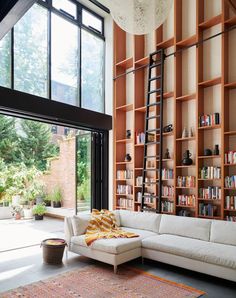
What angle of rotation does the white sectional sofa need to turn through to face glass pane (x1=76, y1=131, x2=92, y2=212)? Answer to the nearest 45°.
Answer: approximately 90° to its right

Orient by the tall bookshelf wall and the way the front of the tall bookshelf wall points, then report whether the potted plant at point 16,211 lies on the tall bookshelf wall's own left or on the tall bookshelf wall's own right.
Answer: on the tall bookshelf wall's own right

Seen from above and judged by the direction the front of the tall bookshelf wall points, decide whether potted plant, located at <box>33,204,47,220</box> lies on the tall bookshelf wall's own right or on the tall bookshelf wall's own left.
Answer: on the tall bookshelf wall's own right

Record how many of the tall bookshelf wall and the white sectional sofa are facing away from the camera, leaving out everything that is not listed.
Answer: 0

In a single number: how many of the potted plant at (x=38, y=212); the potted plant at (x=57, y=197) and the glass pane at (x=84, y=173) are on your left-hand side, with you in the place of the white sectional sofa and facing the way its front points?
0

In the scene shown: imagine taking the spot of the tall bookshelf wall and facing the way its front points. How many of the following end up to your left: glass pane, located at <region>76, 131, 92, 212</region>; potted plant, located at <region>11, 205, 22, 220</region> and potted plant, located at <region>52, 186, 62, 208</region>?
0

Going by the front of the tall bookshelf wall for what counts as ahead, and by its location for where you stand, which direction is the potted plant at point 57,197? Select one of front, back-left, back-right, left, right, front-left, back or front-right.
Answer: right

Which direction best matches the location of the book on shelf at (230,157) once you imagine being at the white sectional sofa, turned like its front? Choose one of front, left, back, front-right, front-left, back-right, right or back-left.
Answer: back

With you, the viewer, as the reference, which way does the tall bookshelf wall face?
facing the viewer and to the left of the viewer

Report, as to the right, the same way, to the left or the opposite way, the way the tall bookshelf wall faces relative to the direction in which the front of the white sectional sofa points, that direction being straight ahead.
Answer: the same way
